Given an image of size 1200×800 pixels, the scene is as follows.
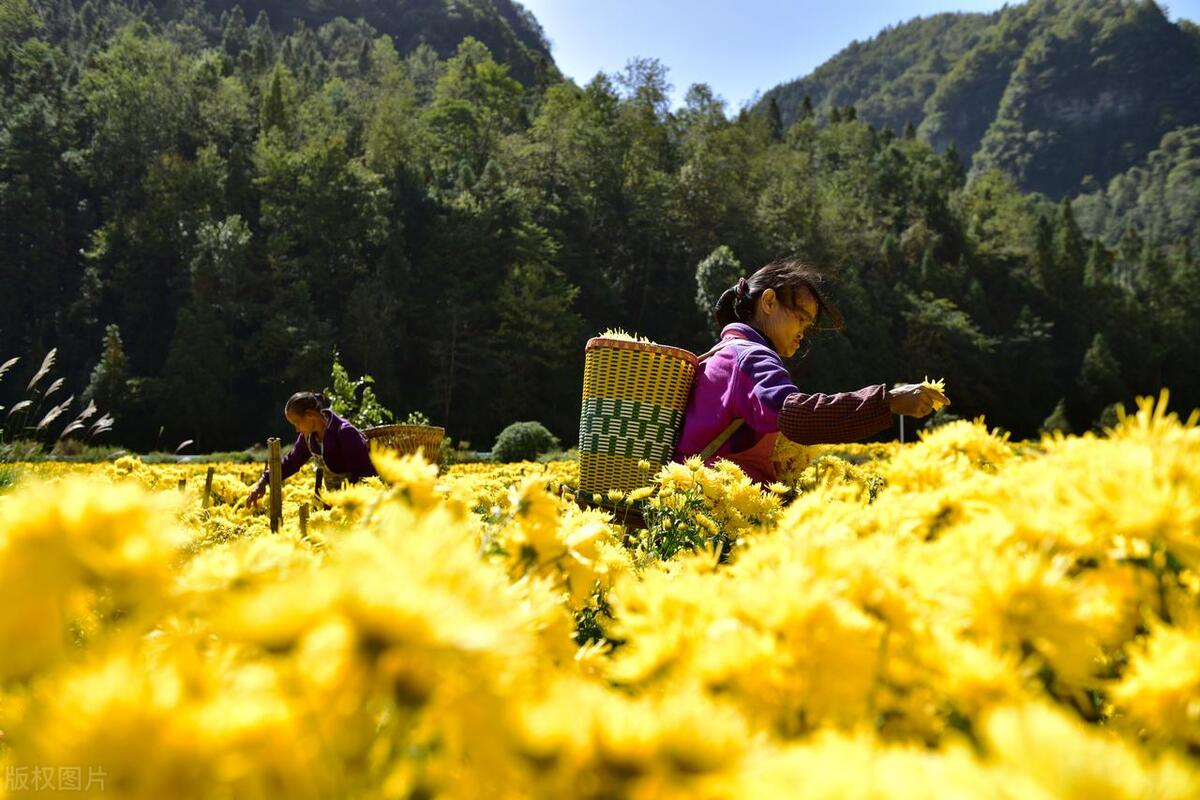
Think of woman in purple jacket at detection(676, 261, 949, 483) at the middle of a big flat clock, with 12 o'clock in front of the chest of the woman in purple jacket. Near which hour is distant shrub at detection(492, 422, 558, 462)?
The distant shrub is roughly at 8 o'clock from the woman in purple jacket.

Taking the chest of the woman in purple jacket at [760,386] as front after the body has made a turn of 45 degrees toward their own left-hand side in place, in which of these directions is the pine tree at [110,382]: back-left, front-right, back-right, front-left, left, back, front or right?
left

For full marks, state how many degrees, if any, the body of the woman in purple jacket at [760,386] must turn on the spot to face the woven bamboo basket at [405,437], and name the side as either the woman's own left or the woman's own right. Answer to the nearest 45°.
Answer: approximately 135° to the woman's own left

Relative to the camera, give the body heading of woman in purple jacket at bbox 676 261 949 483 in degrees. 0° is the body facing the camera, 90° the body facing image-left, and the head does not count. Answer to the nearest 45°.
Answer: approximately 270°

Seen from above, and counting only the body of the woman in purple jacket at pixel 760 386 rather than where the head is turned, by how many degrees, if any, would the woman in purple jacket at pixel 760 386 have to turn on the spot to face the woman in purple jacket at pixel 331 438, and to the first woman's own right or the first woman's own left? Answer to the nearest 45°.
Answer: approximately 180°

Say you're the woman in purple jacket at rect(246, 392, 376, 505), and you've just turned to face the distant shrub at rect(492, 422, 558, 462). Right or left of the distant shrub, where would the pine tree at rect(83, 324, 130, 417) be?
left

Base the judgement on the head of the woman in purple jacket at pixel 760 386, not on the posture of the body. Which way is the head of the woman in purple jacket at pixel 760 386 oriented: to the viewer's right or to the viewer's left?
to the viewer's right
